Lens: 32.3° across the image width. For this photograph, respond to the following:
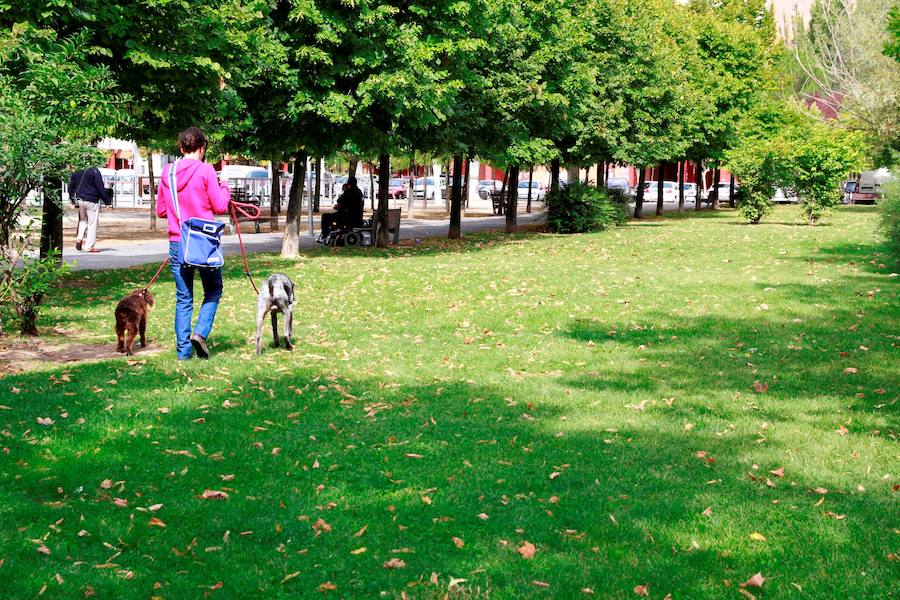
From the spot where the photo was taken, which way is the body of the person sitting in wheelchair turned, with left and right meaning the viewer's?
facing to the left of the viewer

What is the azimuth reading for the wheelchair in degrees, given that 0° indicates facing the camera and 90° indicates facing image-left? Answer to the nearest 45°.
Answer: approximately 90°

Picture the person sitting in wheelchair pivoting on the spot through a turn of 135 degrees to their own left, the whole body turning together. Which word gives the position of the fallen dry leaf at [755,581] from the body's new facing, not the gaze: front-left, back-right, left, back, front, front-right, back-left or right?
front-right

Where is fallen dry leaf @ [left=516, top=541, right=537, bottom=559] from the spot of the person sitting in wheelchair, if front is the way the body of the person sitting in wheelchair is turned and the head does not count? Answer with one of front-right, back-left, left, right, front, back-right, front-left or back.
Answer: left

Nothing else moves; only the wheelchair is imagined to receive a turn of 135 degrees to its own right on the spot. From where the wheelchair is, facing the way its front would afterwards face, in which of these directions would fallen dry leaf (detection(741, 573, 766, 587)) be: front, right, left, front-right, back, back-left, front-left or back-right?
back-right

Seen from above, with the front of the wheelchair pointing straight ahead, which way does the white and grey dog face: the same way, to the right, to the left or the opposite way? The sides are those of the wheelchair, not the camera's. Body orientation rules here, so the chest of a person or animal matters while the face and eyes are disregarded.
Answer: to the right

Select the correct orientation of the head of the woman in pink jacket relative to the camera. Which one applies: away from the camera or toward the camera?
away from the camera

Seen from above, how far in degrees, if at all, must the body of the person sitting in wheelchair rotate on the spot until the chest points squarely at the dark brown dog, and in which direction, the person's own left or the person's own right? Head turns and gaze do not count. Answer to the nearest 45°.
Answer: approximately 90° to the person's own left

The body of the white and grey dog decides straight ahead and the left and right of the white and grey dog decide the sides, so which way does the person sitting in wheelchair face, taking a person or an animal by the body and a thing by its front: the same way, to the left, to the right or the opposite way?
to the left

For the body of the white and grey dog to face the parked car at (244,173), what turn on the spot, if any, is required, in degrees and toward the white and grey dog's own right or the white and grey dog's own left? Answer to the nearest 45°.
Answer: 0° — it already faces it
